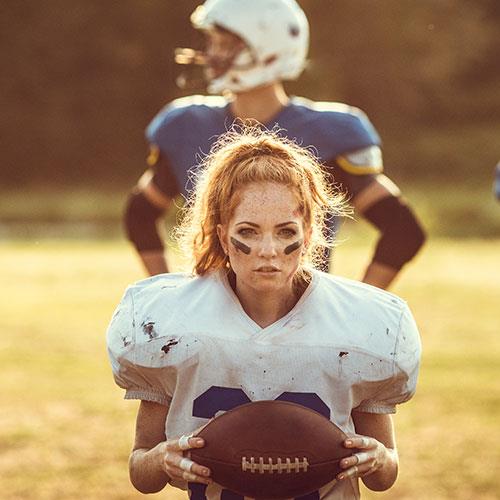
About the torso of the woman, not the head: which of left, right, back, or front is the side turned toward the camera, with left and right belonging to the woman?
front

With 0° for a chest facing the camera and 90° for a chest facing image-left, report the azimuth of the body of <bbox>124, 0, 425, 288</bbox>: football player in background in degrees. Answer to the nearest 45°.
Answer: approximately 0°

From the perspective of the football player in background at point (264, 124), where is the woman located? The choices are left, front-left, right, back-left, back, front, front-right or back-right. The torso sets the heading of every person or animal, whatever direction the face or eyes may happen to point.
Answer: front

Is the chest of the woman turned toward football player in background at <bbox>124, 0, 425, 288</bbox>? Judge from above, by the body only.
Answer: no

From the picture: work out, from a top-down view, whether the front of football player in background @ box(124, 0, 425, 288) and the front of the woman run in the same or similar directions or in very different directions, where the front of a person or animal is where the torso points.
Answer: same or similar directions

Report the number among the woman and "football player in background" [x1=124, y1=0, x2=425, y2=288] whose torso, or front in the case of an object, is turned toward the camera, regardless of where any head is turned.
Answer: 2

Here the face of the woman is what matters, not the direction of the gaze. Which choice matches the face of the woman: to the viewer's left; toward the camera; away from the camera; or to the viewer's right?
toward the camera
